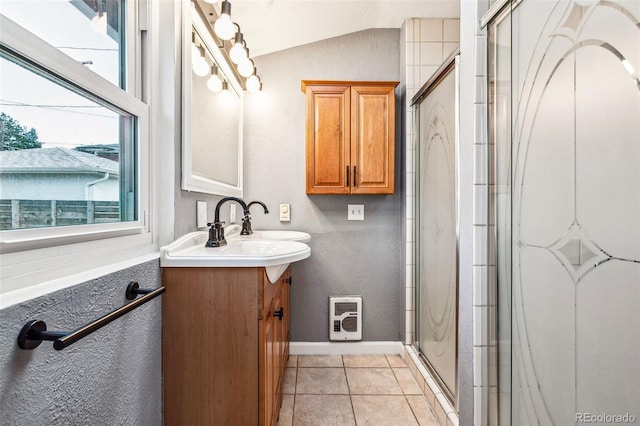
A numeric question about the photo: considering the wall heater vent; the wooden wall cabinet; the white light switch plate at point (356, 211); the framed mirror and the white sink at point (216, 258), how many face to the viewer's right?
2

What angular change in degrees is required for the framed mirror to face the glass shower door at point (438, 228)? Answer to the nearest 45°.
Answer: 0° — it already faces it

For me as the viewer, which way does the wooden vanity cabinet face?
facing to the right of the viewer

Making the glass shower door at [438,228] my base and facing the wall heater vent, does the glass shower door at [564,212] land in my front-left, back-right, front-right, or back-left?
back-left

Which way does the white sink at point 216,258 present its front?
to the viewer's right

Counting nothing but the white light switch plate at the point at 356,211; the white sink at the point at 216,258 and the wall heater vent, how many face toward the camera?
2

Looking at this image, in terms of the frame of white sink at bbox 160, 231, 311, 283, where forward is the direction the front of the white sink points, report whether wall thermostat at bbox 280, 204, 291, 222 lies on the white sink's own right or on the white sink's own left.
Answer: on the white sink's own left

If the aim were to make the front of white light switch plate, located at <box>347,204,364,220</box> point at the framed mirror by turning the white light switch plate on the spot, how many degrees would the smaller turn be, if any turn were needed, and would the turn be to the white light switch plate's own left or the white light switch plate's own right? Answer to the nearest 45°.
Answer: approximately 45° to the white light switch plate's own right

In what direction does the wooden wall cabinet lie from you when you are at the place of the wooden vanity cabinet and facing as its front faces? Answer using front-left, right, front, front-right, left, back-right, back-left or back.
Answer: front-left

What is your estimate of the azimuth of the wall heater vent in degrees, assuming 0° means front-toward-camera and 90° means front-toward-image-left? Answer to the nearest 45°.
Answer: approximately 0°

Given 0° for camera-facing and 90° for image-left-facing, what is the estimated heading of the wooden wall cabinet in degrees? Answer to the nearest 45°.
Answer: approximately 0°

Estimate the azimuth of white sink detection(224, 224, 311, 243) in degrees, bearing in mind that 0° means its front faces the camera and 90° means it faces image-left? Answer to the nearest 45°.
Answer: approximately 270°
